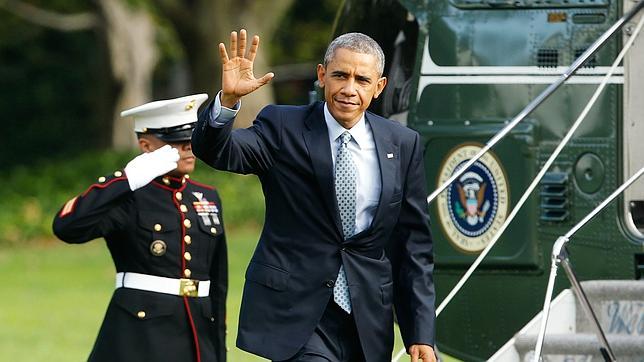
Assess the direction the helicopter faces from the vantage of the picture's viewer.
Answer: facing away from the viewer and to the left of the viewer

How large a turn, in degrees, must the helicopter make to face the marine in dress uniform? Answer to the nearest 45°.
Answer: approximately 90° to its left

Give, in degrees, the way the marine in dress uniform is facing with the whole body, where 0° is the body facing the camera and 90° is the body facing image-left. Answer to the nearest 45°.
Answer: approximately 315°

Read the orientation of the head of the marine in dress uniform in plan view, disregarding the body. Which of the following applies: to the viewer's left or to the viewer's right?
to the viewer's right
